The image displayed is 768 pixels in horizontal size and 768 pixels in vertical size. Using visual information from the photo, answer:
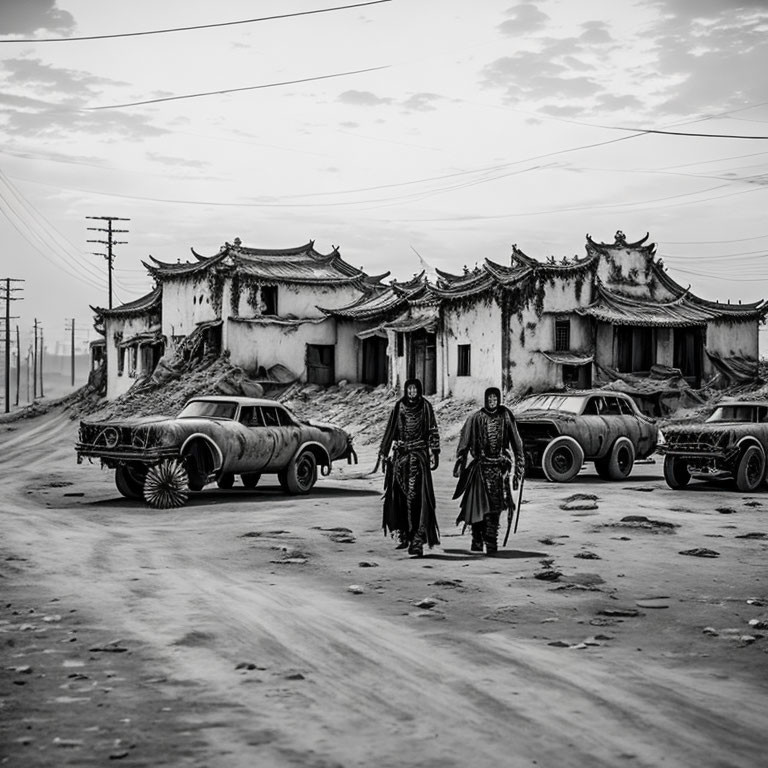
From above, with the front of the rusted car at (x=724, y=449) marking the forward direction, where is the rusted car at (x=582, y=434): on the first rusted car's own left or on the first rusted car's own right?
on the first rusted car's own right

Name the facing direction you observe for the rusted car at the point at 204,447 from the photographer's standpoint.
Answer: facing the viewer and to the left of the viewer

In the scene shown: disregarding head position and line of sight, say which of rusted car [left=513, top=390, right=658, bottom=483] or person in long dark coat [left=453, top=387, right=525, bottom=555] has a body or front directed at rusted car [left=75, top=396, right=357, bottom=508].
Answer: rusted car [left=513, top=390, right=658, bottom=483]

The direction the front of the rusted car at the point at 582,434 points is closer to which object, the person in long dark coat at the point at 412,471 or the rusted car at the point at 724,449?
the person in long dark coat

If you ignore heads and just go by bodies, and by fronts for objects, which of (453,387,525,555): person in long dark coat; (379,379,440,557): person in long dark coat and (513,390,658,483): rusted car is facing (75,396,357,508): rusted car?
(513,390,658,483): rusted car

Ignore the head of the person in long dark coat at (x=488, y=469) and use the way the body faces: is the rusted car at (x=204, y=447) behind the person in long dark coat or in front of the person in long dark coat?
behind

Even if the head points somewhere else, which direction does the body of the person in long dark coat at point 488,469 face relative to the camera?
toward the camera

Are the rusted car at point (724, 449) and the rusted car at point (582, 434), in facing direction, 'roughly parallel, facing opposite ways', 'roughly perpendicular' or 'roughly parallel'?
roughly parallel

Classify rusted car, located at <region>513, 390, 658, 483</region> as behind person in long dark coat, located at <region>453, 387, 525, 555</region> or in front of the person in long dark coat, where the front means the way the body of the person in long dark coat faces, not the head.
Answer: behind

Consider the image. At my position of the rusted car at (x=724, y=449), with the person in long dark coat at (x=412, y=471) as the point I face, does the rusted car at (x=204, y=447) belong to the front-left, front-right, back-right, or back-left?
front-right

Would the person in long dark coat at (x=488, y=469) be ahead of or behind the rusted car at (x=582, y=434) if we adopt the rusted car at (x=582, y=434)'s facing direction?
ahead

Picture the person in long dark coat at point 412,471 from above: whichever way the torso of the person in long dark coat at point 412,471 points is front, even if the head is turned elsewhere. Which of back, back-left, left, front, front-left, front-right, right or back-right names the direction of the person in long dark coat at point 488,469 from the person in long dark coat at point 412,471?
left

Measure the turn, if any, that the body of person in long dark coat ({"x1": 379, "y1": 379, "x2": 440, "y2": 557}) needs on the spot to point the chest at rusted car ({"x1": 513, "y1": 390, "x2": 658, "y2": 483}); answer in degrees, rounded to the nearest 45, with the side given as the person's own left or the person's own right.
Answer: approximately 180°

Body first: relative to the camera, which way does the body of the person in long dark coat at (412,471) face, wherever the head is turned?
toward the camera
